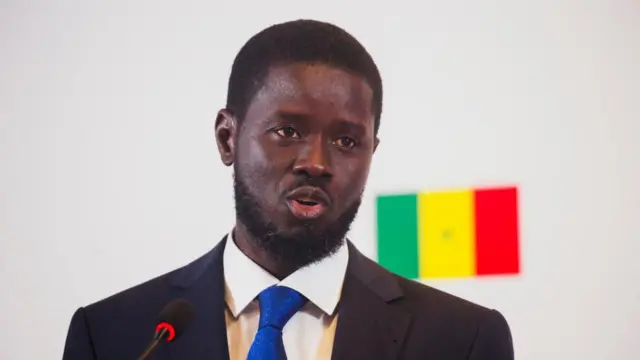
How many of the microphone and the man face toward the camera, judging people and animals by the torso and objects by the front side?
1

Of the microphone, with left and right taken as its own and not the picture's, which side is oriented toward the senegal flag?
front

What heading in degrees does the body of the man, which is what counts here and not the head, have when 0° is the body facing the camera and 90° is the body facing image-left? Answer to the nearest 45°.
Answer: approximately 0°

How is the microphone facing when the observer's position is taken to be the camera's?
facing away from the viewer and to the right of the viewer
